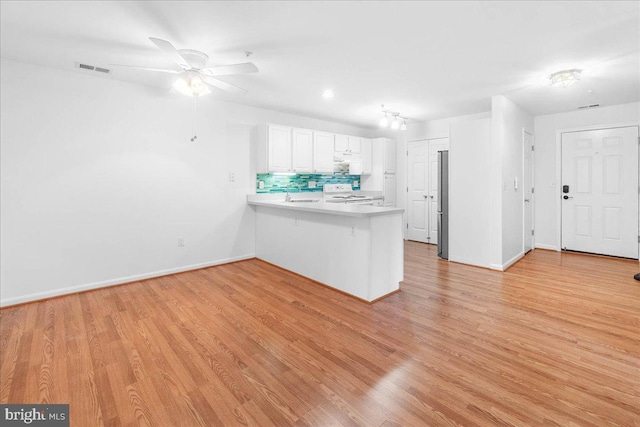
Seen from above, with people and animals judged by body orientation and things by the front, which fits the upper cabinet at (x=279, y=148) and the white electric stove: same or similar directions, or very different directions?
same or similar directions

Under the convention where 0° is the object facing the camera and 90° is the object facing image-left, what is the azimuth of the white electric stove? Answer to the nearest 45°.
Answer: approximately 315°

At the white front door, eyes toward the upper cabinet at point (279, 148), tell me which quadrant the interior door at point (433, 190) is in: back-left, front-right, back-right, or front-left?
front-right

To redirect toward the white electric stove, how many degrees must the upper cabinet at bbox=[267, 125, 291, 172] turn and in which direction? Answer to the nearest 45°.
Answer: approximately 90° to its left

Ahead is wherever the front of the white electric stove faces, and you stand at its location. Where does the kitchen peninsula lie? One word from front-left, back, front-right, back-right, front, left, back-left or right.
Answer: front-right

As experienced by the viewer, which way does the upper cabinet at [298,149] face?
facing the viewer and to the right of the viewer

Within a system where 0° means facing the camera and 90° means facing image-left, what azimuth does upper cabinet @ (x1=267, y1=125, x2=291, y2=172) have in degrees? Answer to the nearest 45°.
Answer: approximately 315°

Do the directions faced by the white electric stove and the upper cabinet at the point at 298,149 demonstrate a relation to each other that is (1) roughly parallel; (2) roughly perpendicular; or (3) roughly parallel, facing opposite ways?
roughly parallel

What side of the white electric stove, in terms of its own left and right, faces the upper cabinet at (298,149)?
right

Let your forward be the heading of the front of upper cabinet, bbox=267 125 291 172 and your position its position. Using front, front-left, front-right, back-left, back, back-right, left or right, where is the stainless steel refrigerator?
front-left

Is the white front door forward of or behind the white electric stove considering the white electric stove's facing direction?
forward

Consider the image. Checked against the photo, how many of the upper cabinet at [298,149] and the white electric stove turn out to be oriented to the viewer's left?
0

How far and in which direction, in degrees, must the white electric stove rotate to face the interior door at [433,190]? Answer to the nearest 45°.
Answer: approximately 45° to its left
